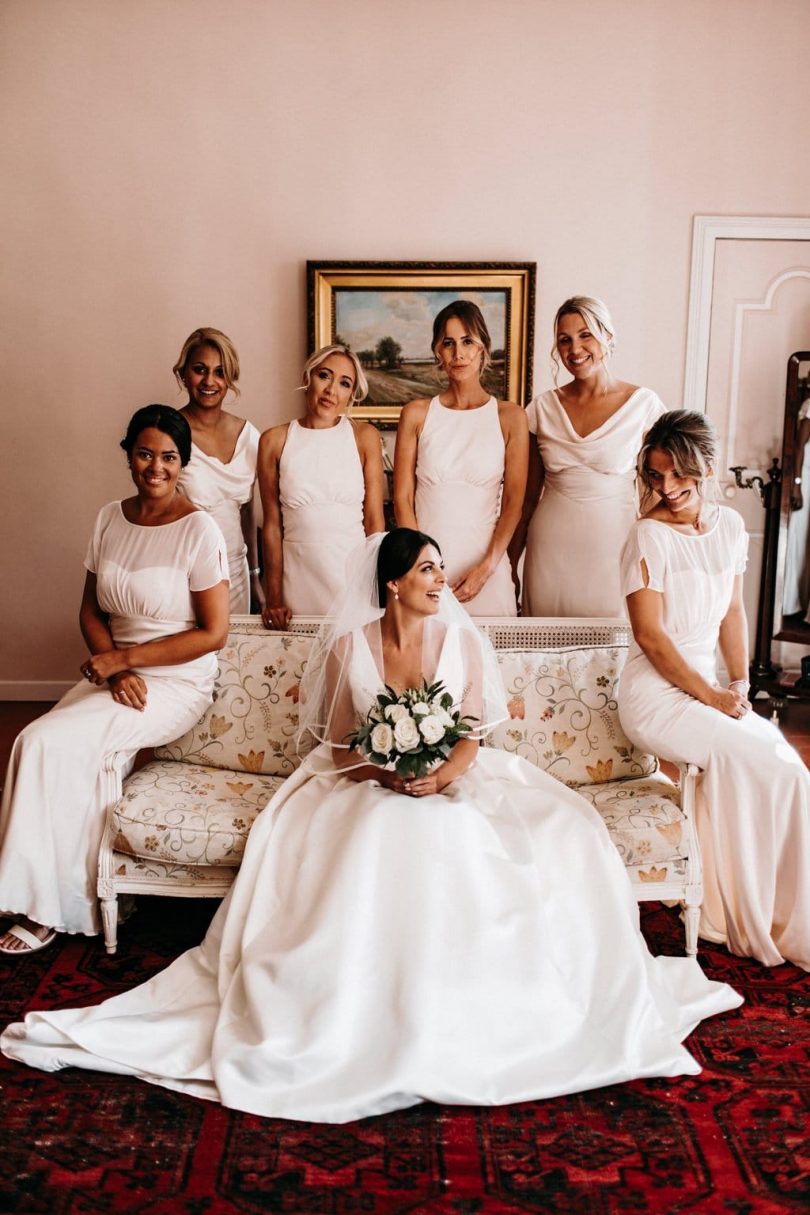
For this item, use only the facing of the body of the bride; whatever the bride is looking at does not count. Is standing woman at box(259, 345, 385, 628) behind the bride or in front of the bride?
behind

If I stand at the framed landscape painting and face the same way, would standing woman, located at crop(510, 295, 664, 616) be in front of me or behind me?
in front

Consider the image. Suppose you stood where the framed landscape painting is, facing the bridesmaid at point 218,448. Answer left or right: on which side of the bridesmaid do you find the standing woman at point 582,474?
left

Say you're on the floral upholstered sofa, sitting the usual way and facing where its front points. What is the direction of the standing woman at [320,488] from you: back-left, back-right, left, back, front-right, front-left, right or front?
back

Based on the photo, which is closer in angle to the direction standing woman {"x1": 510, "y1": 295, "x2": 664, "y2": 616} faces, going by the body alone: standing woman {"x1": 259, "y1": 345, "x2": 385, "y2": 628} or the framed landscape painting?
the standing woman

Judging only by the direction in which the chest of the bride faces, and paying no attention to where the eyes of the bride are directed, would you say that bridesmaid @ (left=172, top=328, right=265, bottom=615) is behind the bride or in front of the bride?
behind

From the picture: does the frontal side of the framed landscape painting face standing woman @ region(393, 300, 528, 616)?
yes

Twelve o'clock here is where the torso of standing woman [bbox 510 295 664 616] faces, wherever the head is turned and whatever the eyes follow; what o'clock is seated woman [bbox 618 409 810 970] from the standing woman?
The seated woman is roughly at 11 o'clock from the standing woman.

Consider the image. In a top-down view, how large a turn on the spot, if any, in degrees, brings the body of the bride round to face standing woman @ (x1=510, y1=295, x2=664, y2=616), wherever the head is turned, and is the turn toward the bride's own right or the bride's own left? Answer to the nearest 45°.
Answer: approximately 135° to the bride's own left

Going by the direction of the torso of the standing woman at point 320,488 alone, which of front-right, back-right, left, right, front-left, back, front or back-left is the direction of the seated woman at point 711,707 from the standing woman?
front-left
